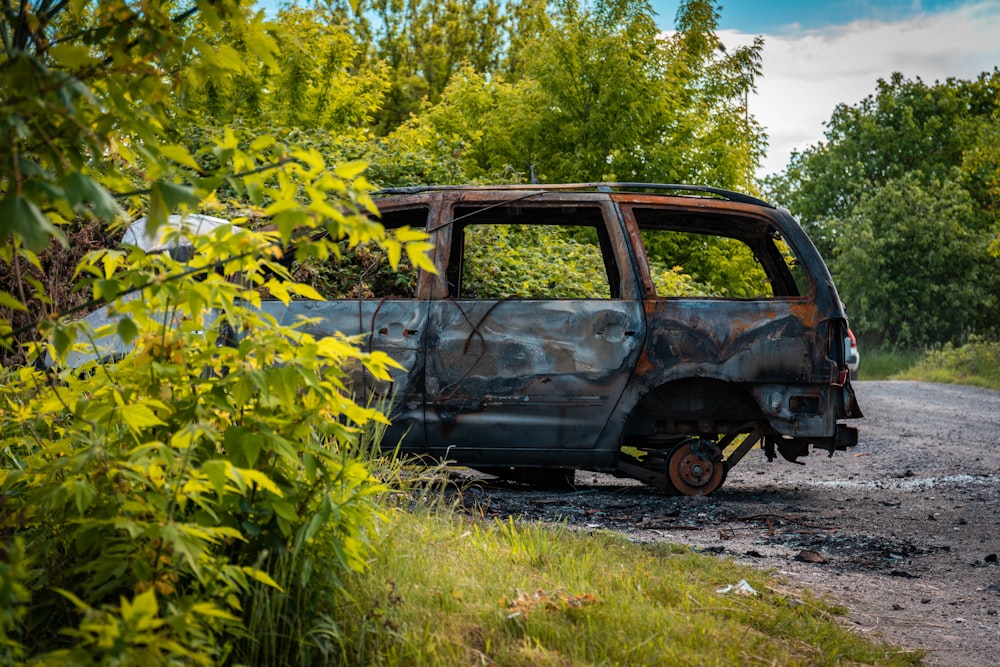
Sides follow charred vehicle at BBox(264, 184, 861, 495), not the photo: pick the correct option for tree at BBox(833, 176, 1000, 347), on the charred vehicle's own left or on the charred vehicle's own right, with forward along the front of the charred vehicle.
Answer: on the charred vehicle's own right

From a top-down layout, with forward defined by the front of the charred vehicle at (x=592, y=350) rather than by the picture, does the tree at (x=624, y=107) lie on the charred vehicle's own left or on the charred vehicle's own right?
on the charred vehicle's own right

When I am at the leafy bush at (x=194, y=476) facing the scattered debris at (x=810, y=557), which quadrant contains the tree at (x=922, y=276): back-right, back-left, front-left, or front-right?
front-left

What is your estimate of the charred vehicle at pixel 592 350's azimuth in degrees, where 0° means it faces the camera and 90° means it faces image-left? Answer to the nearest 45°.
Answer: approximately 90°

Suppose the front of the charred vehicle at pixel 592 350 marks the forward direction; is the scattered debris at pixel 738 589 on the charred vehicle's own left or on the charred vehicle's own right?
on the charred vehicle's own left

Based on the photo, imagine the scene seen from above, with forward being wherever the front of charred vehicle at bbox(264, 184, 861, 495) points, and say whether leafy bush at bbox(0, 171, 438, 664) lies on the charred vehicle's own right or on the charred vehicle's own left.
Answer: on the charred vehicle's own left

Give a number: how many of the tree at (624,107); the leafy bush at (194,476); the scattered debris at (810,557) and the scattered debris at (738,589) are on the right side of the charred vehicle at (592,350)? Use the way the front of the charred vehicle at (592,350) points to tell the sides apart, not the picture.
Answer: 1

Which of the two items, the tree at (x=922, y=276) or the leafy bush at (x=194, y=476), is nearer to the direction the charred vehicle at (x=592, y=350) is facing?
the leafy bush
